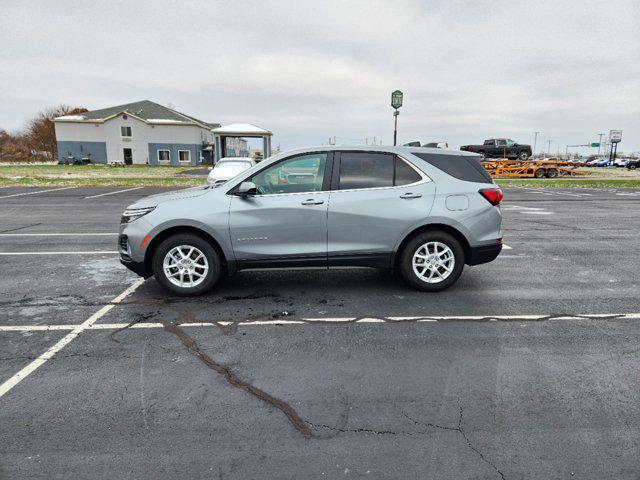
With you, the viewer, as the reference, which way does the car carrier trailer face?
facing to the left of the viewer

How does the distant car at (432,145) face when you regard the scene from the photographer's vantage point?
facing to the left of the viewer

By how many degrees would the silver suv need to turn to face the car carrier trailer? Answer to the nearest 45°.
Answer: approximately 135° to its right

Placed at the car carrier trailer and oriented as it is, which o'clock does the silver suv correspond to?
The silver suv is roughly at 9 o'clock from the car carrier trailer.

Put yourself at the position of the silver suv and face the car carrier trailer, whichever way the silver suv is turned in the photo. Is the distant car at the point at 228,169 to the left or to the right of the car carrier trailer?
left

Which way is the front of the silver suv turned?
to the viewer's left

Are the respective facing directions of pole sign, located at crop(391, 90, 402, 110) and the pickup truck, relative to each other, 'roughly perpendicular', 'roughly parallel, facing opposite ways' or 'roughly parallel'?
roughly perpendicular

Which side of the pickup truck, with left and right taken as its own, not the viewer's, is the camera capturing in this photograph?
right

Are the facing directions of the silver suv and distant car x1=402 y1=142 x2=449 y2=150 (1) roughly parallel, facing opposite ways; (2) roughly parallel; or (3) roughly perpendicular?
roughly parallel

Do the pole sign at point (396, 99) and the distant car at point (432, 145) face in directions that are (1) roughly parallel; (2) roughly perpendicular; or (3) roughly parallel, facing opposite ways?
roughly perpendicular

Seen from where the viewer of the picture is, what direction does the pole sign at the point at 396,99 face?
facing the viewer

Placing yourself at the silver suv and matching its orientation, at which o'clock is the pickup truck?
The pickup truck is roughly at 4 o'clock from the silver suv.

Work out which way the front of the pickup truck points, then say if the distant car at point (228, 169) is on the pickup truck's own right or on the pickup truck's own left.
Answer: on the pickup truck's own right
